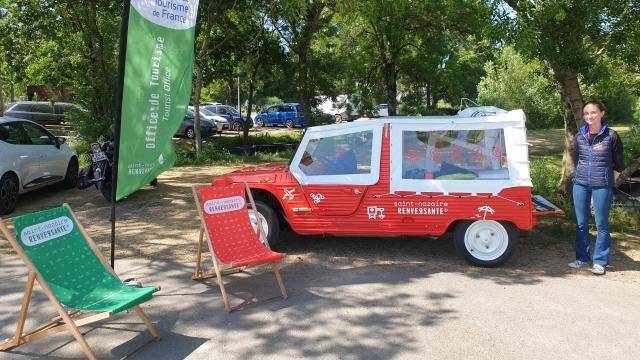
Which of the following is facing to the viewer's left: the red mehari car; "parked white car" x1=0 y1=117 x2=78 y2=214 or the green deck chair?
the red mehari car

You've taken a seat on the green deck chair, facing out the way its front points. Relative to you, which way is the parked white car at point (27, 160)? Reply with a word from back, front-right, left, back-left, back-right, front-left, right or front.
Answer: back-left

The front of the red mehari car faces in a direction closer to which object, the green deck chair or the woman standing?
the green deck chair

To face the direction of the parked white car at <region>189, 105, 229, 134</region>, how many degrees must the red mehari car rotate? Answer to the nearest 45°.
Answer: approximately 45° to its right

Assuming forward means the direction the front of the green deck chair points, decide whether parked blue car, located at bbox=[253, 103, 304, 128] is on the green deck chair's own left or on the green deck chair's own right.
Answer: on the green deck chair's own left

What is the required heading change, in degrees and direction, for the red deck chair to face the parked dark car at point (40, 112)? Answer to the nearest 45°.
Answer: approximately 180°

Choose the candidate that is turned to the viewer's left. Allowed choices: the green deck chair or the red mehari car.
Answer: the red mehari car

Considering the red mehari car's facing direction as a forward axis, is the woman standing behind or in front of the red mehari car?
behind

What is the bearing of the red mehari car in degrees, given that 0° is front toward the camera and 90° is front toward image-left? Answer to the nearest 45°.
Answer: approximately 90°

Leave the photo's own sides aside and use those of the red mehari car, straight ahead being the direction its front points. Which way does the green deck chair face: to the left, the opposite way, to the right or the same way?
the opposite way

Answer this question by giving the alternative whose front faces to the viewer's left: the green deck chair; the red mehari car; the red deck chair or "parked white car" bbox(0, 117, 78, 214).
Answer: the red mehari car
